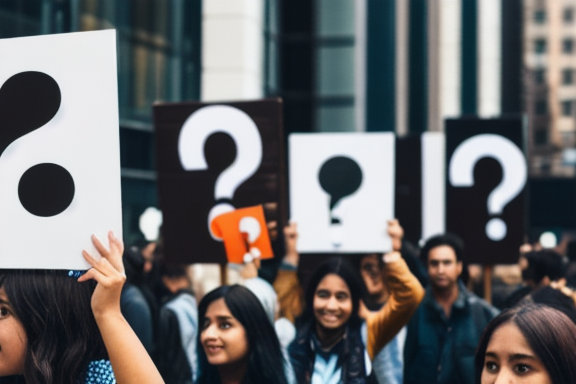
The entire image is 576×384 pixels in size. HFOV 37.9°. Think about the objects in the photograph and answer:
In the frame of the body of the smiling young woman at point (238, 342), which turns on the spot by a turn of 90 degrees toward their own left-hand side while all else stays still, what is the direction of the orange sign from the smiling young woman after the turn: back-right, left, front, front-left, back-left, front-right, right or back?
back-left

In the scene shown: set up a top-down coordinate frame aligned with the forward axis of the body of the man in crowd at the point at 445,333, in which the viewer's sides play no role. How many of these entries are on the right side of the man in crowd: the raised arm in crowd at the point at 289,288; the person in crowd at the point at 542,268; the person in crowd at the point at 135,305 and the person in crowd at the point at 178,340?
3

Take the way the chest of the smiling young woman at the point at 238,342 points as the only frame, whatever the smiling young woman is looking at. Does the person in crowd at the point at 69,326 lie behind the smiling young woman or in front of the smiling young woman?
in front

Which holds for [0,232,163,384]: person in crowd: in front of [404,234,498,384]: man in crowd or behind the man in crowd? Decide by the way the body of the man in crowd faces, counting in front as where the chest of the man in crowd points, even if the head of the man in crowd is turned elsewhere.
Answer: in front

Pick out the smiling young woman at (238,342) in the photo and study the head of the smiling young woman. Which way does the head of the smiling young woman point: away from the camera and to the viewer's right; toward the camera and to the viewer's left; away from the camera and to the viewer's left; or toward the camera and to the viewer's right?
toward the camera and to the viewer's left

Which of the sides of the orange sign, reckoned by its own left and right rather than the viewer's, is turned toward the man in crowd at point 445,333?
left

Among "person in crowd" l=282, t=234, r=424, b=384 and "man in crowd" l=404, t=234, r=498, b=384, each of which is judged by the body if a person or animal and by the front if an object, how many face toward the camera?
2

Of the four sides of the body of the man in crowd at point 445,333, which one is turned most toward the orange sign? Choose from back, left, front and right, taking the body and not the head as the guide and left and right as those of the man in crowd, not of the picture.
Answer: right

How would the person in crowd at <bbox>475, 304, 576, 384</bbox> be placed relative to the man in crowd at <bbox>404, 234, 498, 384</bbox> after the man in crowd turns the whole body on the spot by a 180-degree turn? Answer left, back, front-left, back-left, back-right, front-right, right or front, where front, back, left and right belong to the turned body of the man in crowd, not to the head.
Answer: back

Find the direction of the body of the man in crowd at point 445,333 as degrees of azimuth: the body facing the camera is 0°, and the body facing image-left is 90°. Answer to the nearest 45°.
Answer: approximately 0°

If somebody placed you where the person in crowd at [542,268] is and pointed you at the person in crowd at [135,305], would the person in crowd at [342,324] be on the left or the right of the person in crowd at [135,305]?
left
